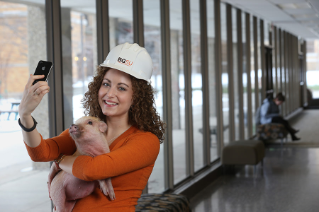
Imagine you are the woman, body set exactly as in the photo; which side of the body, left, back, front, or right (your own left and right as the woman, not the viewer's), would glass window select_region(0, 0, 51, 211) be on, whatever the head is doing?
right

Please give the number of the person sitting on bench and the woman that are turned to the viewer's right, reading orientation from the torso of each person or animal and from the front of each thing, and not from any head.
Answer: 1

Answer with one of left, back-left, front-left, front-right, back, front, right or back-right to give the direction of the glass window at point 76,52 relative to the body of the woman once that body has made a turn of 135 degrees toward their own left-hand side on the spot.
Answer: left

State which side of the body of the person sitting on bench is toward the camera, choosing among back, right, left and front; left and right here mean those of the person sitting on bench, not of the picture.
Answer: right

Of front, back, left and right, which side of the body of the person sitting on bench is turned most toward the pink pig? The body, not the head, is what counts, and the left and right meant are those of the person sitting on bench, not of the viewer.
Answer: right

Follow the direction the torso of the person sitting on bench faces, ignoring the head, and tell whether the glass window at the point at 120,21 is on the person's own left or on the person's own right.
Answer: on the person's own right

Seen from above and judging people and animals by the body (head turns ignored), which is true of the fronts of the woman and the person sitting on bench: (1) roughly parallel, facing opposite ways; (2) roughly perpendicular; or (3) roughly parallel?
roughly perpendicular

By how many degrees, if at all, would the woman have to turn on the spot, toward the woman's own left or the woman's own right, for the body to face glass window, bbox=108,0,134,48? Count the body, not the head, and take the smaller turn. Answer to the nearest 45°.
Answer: approximately 135° to the woman's own right

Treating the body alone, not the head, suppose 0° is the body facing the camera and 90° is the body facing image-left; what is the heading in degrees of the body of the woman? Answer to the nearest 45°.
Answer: approximately 45°

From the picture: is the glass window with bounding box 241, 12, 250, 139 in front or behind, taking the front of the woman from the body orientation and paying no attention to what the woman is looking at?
behind

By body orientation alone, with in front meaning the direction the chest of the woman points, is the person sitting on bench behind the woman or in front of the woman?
behind

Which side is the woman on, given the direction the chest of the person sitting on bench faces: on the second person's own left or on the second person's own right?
on the second person's own right
